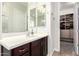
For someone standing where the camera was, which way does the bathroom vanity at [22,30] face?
facing the viewer and to the right of the viewer
